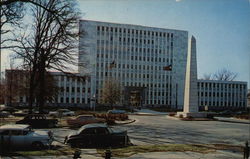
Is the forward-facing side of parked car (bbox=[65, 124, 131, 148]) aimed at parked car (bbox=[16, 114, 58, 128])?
no

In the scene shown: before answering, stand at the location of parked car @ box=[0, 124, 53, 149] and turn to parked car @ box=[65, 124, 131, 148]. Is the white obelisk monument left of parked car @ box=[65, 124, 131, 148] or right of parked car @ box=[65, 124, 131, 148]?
left

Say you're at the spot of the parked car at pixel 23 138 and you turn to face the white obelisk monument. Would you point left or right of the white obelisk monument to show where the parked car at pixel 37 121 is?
left

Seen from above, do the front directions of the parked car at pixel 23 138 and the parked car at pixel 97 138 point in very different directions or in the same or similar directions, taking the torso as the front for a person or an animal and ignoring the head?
same or similar directions
